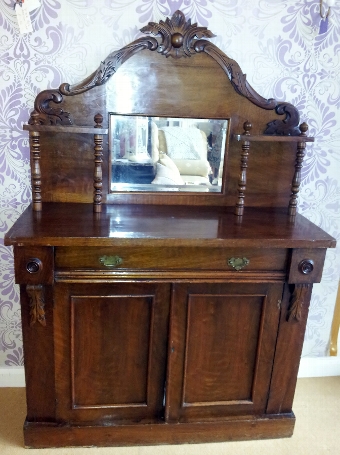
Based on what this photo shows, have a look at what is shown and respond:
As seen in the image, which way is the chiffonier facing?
toward the camera
